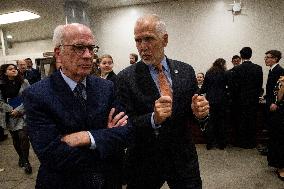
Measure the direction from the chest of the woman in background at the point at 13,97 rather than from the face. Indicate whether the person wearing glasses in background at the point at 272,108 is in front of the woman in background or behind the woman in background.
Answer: in front

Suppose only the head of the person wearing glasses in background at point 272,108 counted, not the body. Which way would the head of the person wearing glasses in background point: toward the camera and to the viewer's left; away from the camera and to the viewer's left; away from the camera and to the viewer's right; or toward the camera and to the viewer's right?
toward the camera and to the viewer's left

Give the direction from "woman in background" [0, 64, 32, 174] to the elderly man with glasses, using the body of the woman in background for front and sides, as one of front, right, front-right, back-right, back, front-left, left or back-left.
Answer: front-right

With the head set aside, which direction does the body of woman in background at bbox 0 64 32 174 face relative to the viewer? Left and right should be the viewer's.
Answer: facing the viewer and to the right of the viewer

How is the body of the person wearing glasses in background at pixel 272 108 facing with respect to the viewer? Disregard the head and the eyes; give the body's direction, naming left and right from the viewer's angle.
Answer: facing to the left of the viewer

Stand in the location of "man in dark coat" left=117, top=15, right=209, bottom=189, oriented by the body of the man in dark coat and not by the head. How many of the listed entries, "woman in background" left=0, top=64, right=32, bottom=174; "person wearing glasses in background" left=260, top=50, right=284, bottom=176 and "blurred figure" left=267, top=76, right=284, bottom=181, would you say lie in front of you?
0

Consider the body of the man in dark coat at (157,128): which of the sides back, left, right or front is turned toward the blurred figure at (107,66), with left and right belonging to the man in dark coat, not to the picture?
back

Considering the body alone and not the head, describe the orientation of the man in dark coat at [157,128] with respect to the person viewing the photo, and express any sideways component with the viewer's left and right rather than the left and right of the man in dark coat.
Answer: facing the viewer

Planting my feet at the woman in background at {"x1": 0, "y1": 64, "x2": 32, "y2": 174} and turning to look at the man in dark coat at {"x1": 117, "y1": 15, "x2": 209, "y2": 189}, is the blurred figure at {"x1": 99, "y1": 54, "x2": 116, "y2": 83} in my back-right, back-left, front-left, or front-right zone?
front-left

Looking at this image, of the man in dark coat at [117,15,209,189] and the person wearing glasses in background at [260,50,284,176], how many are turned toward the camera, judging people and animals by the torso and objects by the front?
1

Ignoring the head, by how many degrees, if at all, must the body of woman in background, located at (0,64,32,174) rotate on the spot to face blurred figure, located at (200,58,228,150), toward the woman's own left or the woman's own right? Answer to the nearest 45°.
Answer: approximately 45° to the woman's own left
